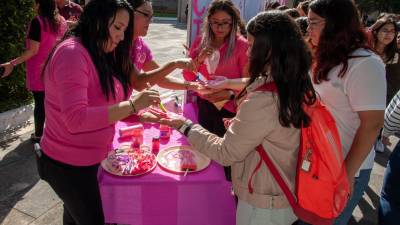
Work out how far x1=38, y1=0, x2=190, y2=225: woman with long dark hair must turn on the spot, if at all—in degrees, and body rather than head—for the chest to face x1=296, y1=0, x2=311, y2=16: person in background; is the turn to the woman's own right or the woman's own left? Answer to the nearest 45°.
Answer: approximately 45° to the woman's own left

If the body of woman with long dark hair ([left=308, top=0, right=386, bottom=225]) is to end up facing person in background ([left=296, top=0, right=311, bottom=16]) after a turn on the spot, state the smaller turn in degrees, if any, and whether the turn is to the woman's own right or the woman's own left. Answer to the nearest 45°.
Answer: approximately 90° to the woman's own right

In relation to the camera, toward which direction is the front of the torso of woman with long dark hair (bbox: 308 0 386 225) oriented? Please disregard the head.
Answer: to the viewer's left

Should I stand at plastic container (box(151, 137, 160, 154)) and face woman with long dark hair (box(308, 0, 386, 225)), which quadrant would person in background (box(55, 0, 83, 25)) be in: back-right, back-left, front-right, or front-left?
back-left

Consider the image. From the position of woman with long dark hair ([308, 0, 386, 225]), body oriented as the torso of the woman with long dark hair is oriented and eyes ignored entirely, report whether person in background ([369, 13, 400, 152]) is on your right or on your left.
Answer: on your right

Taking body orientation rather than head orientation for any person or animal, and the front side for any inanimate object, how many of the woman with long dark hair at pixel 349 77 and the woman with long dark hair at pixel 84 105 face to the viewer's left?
1

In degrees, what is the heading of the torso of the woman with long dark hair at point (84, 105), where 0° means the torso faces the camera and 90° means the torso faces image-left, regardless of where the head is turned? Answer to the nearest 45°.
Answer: approximately 270°

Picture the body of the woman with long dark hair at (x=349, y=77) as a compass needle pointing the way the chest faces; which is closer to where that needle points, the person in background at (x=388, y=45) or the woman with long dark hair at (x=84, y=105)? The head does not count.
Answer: the woman with long dark hair

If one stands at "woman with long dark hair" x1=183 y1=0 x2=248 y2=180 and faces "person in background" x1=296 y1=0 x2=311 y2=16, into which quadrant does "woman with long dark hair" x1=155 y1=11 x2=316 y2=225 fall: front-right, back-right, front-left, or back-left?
back-right

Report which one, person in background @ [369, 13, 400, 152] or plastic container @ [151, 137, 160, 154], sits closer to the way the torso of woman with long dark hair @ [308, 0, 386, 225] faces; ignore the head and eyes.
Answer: the plastic container

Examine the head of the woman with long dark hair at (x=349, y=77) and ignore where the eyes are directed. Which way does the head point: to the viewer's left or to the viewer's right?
to the viewer's left

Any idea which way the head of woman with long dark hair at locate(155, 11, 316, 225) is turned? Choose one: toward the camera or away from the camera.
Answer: away from the camera
